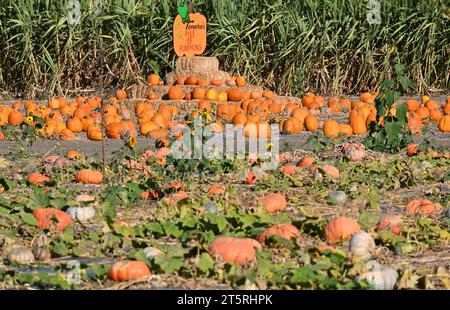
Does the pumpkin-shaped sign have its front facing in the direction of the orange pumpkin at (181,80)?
yes

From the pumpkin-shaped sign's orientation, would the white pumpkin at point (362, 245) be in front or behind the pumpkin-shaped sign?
in front

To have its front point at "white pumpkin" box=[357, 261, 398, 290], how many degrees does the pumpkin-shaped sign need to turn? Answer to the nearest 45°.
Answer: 0° — it already faces it

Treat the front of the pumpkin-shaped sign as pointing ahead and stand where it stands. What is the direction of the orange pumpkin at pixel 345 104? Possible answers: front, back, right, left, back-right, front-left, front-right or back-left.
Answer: front-left

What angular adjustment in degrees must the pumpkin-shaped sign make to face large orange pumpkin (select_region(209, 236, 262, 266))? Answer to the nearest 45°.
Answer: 0° — it already faces it

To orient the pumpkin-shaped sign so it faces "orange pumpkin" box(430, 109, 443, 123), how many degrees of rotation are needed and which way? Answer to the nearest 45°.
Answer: approximately 45° to its left

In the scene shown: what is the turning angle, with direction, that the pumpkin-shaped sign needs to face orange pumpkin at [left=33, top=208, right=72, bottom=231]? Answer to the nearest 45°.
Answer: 0° — it already faces it

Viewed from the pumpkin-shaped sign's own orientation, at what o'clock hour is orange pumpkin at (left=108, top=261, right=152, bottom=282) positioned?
The orange pumpkin is roughly at 12 o'clock from the pumpkin-shaped sign.

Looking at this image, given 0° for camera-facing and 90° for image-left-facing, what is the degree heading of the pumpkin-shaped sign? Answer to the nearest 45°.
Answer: approximately 0°

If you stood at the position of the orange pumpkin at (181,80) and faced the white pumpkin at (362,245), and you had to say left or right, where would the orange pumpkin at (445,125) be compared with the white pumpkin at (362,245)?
left
